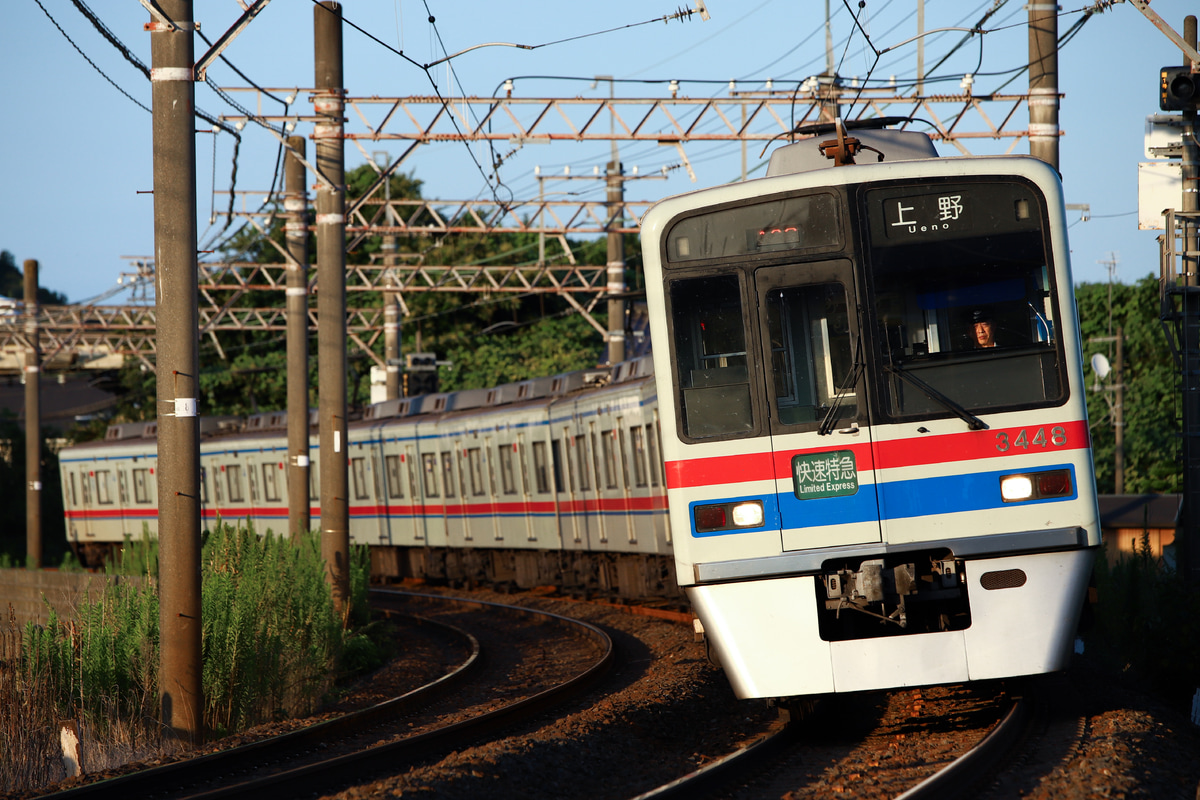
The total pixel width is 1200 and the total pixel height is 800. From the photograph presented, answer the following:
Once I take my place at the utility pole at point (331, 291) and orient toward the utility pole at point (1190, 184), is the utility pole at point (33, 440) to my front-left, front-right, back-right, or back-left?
back-left

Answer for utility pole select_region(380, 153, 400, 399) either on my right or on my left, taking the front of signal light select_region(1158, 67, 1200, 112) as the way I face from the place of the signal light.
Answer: on my right

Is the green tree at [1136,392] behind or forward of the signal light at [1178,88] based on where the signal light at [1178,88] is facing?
behind

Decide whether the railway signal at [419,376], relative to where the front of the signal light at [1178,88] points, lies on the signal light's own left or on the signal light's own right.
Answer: on the signal light's own right

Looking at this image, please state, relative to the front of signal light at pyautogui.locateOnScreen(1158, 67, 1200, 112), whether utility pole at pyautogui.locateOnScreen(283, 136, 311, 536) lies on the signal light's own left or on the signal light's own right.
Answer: on the signal light's own right

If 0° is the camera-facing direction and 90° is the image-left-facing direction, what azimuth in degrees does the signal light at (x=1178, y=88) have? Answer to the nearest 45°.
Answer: approximately 0°
